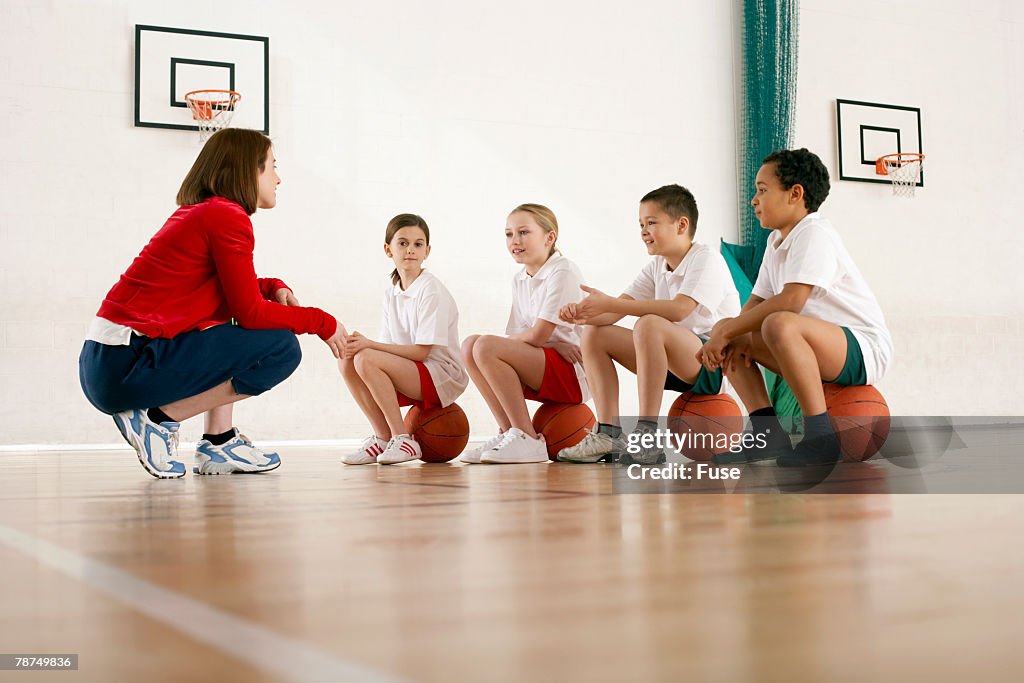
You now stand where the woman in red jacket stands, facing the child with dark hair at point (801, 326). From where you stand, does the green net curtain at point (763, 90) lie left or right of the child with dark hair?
left

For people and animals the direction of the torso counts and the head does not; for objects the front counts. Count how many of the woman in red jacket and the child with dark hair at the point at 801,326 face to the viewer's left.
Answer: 1

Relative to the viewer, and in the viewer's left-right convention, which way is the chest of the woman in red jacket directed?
facing to the right of the viewer

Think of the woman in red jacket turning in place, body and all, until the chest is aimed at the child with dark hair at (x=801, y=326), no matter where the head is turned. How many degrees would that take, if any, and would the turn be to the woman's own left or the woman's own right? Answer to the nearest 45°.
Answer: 0° — they already face them

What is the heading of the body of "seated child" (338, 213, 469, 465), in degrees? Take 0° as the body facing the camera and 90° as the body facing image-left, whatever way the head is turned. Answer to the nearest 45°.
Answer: approximately 45°

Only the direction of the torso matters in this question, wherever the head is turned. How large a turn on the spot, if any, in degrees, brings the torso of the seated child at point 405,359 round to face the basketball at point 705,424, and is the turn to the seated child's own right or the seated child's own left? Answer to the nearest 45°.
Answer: approximately 90° to the seated child's own left

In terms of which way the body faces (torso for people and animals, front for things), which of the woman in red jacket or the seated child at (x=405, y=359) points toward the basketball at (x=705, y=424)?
the woman in red jacket

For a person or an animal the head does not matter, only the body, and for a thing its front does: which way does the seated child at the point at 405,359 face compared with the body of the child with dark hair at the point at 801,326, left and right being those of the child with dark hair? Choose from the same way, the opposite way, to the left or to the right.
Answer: to the left

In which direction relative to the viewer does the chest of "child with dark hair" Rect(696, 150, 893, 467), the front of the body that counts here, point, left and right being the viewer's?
facing to the left of the viewer

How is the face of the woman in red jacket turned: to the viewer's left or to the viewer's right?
to the viewer's right
